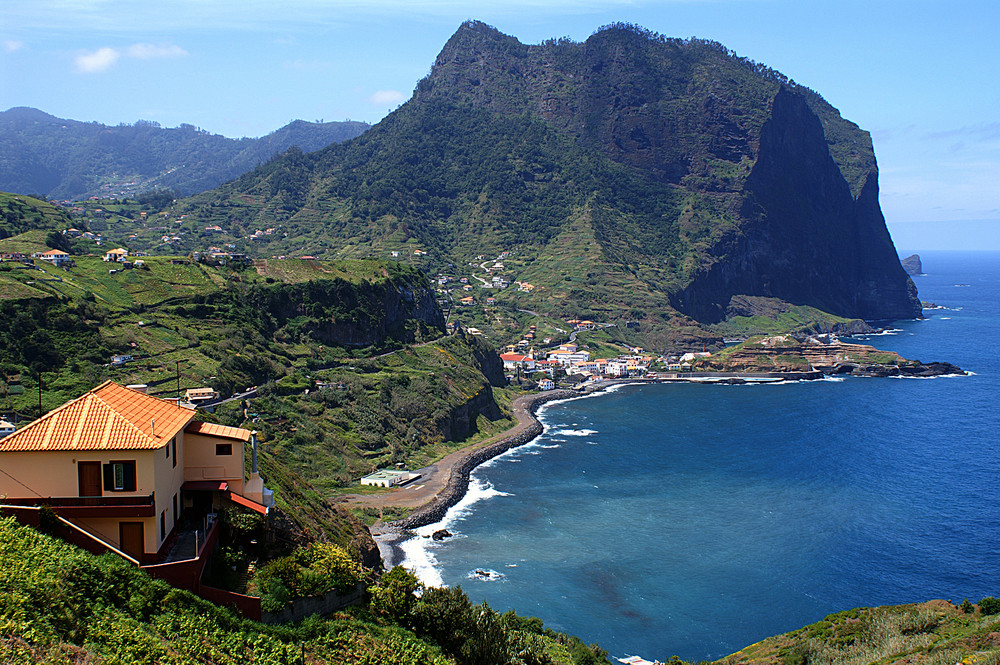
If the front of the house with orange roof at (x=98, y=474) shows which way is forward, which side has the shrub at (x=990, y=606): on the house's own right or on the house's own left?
on the house's own left

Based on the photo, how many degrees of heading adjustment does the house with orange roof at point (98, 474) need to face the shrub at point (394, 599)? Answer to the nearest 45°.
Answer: approximately 135° to its left

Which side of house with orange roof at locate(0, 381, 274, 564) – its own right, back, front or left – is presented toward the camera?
front
